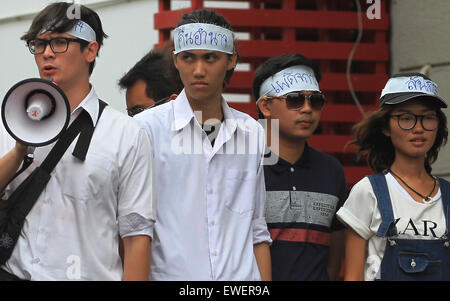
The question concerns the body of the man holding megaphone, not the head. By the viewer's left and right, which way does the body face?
facing the viewer and to the left of the viewer

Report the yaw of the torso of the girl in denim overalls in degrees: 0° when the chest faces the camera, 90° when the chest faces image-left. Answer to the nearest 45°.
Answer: approximately 315°

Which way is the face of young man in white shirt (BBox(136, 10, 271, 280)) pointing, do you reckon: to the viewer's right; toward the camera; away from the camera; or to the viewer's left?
toward the camera

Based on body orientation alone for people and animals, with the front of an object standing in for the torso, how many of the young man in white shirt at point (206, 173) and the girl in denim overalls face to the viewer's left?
0

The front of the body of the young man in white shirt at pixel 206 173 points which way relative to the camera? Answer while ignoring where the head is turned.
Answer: toward the camera

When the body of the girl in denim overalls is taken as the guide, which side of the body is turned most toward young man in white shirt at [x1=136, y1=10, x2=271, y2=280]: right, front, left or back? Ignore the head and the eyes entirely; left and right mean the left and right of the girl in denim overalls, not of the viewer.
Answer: right

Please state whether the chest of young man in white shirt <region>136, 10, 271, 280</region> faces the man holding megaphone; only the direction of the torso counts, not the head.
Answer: no

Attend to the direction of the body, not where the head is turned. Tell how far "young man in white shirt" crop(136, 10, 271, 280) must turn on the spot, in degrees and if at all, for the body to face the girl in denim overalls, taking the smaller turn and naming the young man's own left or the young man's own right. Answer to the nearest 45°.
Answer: approximately 90° to the young man's own left
